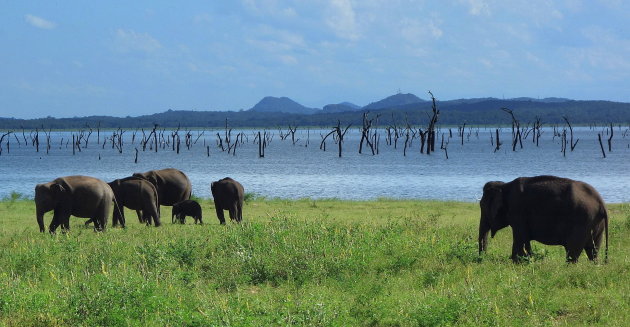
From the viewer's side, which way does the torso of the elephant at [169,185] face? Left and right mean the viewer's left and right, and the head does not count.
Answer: facing to the left of the viewer

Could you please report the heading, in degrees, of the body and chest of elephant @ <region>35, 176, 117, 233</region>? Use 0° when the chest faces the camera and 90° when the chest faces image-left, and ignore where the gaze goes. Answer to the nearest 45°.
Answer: approximately 90°

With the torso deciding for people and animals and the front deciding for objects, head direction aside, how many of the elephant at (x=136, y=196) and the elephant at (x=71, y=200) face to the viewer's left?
2

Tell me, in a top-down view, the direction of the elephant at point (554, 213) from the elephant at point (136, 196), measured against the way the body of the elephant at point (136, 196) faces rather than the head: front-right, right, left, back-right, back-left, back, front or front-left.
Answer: back-left

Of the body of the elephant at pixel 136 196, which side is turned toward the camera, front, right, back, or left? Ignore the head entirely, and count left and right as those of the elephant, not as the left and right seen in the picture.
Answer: left

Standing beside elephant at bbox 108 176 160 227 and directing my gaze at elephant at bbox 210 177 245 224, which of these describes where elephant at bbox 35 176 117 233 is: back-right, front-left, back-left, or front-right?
back-right

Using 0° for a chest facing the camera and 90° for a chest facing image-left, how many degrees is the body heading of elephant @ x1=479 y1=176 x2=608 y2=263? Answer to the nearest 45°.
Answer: approximately 90°

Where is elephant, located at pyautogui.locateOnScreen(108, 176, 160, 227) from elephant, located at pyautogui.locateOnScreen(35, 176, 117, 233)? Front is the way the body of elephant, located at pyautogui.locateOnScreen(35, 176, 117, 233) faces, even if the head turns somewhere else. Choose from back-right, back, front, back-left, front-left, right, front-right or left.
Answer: back-right
